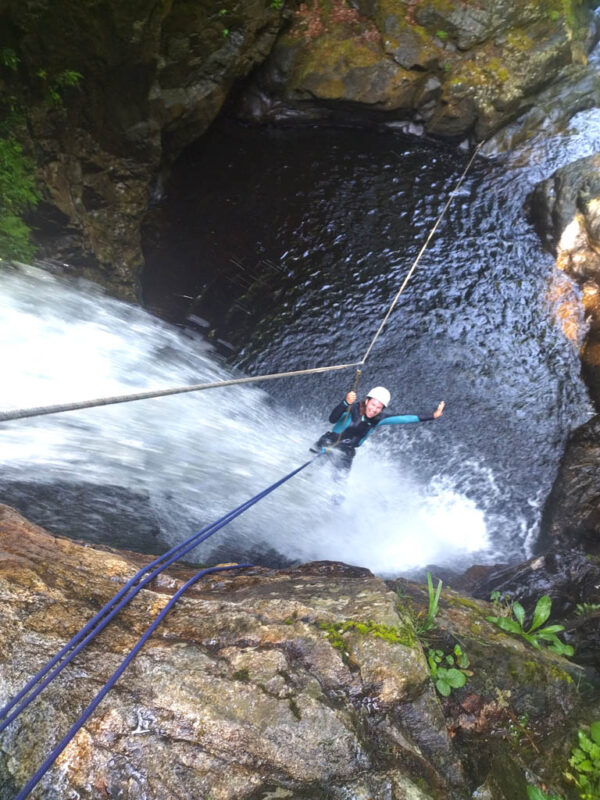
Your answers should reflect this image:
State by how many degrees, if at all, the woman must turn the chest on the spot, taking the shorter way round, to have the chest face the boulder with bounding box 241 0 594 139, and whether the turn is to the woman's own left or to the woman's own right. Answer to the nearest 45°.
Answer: approximately 135° to the woman's own right

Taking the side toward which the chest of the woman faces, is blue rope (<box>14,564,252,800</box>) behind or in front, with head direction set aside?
in front

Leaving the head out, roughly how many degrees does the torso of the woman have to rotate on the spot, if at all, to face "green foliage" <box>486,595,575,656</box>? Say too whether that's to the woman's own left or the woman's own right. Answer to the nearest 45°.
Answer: approximately 45° to the woman's own left

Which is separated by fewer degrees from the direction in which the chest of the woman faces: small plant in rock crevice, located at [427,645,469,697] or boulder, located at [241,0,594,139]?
the small plant in rock crevice

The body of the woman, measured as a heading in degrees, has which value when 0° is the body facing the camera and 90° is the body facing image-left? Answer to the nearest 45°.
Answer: approximately 0°

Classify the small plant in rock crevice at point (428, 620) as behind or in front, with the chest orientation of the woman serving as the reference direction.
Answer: in front

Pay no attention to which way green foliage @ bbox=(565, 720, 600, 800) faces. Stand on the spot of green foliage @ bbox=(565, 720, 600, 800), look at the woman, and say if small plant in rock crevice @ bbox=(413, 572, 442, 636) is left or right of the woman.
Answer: left

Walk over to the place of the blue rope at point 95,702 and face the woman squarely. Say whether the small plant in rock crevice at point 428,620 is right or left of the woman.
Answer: right

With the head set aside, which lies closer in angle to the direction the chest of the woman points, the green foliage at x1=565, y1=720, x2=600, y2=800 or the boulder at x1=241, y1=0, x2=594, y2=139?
the green foliage

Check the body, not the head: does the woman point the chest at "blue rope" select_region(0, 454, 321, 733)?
yes

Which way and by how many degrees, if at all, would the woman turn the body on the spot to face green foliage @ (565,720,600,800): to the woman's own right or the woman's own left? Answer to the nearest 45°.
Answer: approximately 45° to the woman's own left
